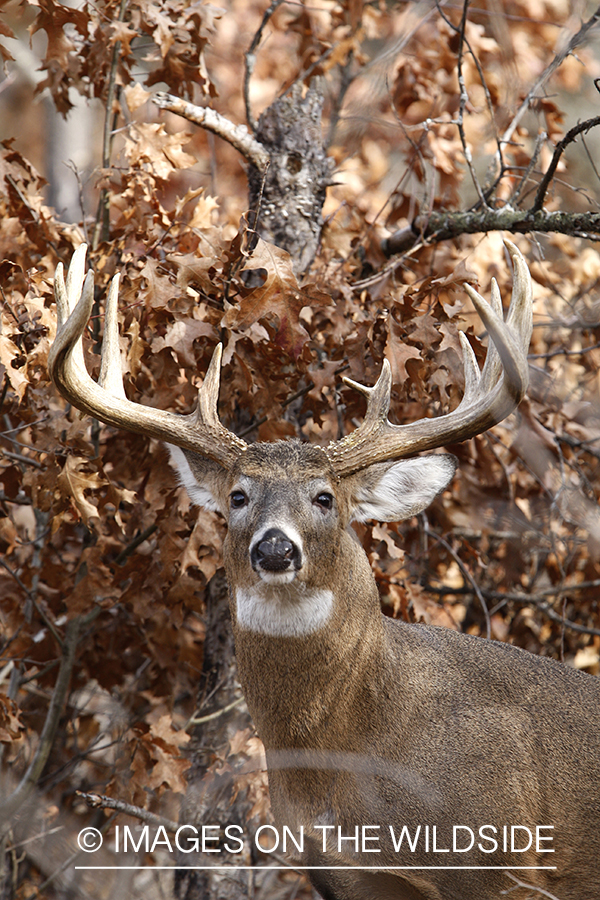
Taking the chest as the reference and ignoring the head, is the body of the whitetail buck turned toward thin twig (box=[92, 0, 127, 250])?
no

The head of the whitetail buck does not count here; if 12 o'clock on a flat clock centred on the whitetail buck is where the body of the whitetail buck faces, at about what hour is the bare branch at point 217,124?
The bare branch is roughly at 4 o'clock from the whitetail buck.
